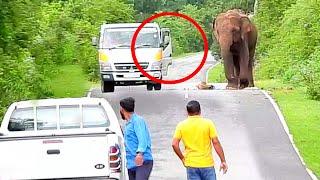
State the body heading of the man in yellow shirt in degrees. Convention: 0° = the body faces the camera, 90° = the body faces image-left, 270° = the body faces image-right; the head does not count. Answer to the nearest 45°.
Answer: approximately 180°

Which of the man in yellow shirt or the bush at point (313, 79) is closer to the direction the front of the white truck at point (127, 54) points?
the man in yellow shirt

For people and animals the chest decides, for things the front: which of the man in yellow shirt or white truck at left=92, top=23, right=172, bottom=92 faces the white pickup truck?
the white truck

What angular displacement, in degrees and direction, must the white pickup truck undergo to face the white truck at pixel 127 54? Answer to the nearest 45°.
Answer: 0° — it already faces it

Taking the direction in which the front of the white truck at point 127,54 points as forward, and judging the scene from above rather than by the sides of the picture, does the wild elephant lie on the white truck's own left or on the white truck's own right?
on the white truck's own left

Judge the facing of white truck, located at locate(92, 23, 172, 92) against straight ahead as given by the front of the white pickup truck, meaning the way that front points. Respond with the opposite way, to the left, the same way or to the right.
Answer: the opposite way

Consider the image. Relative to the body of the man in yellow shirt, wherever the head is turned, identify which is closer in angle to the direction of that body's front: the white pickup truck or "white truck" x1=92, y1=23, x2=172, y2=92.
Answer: the white truck

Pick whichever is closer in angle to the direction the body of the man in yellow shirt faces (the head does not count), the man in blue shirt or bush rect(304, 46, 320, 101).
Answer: the bush
